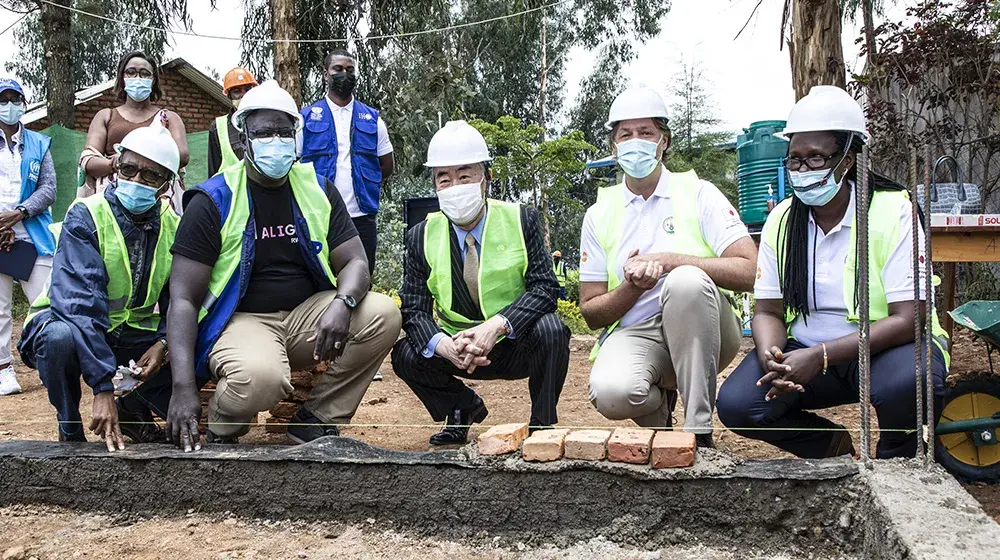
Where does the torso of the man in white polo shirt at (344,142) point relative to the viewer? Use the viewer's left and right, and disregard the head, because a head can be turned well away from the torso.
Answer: facing the viewer

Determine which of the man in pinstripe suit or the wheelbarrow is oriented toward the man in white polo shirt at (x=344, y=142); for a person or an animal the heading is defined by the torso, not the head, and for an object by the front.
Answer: the wheelbarrow

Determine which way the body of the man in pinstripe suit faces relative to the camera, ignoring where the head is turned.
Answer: toward the camera

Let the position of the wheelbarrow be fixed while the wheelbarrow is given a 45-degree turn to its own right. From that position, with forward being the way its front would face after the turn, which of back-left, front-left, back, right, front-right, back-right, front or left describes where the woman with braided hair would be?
left

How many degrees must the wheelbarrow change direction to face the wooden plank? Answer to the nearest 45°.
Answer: approximately 90° to its right

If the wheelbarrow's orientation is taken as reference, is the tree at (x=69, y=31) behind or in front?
in front

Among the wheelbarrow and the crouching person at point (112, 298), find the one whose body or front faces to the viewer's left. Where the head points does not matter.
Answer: the wheelbarrow

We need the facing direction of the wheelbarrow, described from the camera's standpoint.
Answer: facing to the left of the viewer

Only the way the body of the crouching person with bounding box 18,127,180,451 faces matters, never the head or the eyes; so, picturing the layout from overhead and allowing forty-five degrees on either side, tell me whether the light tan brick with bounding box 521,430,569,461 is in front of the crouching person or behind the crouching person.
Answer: in front

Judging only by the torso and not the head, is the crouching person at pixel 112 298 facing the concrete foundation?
yes

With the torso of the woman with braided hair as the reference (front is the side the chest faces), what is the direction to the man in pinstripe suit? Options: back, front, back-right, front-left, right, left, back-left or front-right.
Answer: front-right

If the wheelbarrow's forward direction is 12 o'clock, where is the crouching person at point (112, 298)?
The crouching person is roughly at 11 o'clock from the wheelbarrow.

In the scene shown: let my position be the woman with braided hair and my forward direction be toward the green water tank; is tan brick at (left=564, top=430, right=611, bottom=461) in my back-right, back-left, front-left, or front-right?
back-left

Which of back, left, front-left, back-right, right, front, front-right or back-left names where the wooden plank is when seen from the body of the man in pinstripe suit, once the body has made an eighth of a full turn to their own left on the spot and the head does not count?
front-left

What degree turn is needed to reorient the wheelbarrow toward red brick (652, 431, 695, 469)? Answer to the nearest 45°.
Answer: approximately 45° to its left
